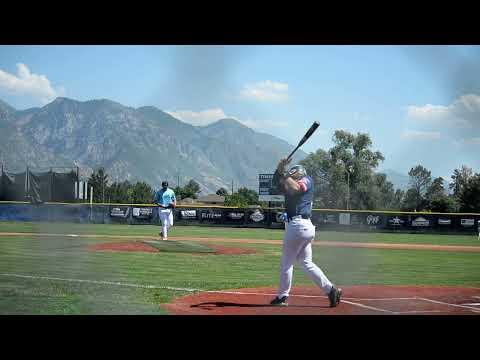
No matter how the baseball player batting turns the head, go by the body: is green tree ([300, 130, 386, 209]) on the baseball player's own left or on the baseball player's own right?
on the baseball player's own right

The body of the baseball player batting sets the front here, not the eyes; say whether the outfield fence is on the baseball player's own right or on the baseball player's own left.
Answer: on the baseball player's own right

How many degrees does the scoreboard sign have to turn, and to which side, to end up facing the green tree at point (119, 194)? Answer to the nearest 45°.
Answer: approximately 135° to its right

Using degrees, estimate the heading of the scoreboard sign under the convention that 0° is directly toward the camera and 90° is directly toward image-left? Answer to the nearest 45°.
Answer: approximately 0°

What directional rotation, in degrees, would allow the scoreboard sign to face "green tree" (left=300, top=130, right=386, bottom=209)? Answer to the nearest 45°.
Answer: approximately 90° to its left

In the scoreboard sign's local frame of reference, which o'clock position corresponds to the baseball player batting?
The baseball player batting is roughly at 12 o'clock from the scoreboard sign.

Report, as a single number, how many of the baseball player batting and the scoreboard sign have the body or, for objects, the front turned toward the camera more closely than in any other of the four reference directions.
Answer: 1
